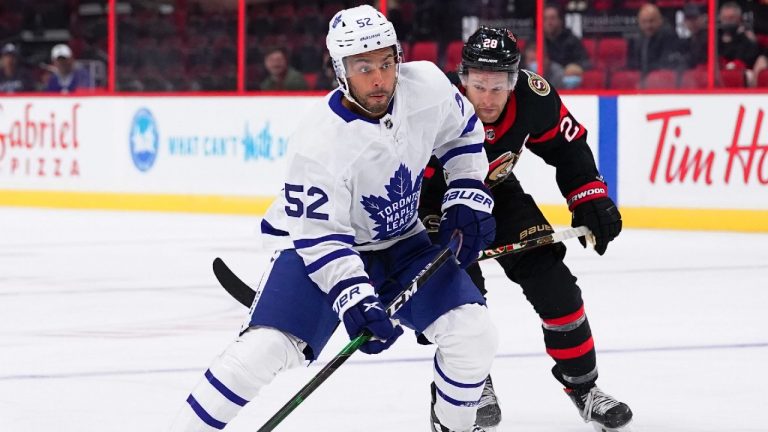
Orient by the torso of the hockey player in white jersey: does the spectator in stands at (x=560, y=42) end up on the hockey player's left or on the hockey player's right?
on the hockey player's left

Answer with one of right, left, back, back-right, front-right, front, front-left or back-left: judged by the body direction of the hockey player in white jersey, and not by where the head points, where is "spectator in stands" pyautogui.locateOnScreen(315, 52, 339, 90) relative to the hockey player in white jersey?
back-left

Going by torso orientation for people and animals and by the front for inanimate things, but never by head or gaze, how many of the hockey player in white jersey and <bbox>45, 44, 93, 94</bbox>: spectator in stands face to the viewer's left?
0

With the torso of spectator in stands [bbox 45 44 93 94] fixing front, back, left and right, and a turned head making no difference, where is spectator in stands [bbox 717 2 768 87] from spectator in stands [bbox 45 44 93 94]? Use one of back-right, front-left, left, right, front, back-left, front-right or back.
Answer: front-left

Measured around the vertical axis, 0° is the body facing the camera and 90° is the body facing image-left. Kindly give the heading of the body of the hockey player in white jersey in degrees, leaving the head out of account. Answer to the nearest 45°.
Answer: approximately 315°

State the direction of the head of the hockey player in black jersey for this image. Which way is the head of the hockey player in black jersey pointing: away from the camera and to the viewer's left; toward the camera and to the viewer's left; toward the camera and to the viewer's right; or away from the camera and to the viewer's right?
toward the camera and to the viewer's left

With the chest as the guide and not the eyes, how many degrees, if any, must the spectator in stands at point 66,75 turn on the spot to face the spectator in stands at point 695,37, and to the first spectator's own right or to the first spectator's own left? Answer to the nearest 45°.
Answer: approximately 45° to the first spectator's own left

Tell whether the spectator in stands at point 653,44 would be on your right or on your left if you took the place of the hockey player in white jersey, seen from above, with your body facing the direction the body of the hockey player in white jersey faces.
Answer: on your left
